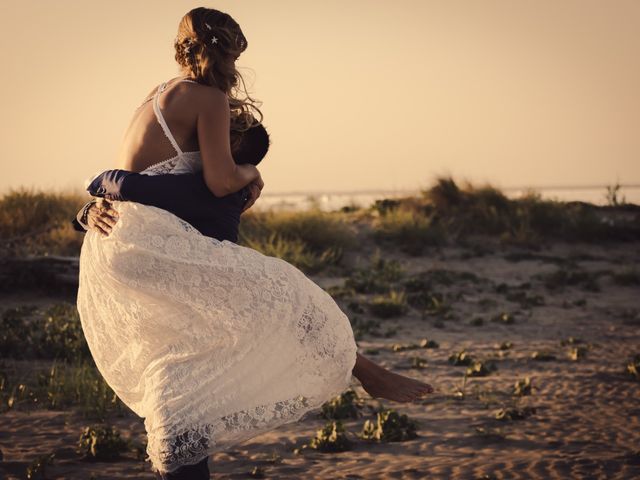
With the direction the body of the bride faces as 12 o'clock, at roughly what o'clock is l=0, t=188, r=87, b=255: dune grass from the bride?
The dune grass is roughly at 10 o'clock from the bride.

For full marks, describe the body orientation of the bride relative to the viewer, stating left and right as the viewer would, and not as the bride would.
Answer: facing away from the viewer and to the right of the viewer

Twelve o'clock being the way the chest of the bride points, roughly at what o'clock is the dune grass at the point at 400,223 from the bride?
The dune grass is roughly at 11 o'clock from the bride.

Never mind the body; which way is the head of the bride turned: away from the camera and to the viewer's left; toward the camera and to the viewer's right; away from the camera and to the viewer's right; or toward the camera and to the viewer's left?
away from the camera and to the viewer's right

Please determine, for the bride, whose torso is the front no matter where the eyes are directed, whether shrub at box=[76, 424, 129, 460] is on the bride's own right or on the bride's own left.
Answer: on the bride's own left

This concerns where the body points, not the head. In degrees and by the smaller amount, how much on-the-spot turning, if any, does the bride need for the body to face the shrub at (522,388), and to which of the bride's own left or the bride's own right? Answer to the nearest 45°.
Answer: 0° — they already face it
